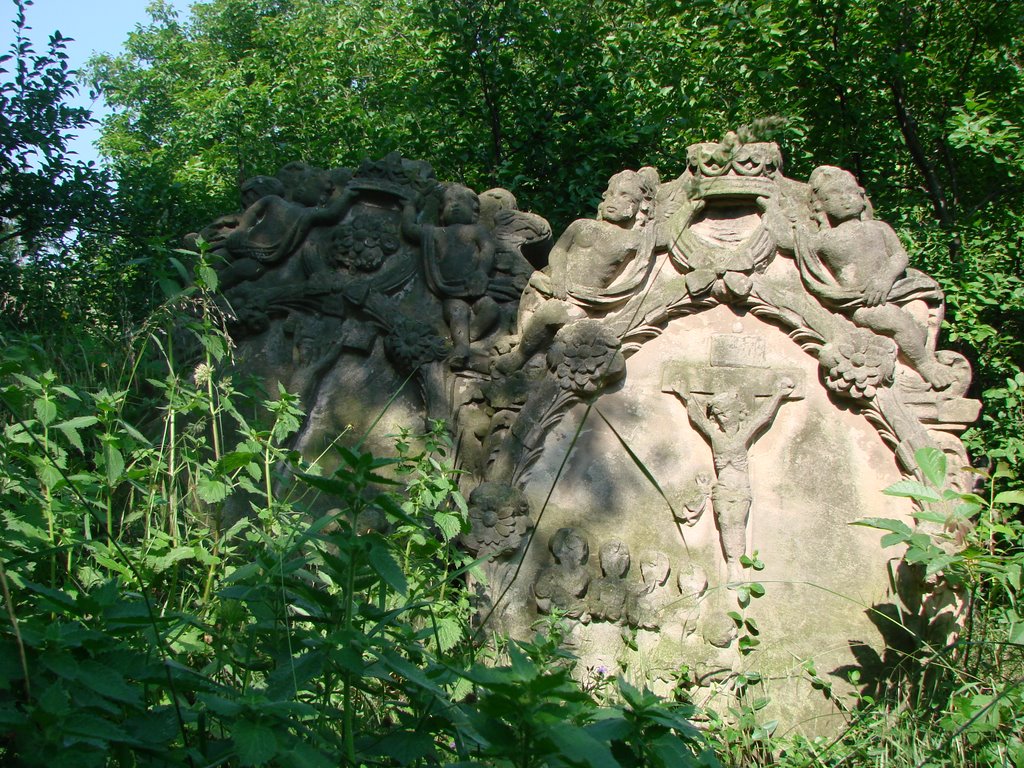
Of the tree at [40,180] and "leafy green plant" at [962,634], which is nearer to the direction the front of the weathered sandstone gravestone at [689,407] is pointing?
the leafy green plant

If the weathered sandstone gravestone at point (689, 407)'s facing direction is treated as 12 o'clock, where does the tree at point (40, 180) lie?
The tree is roughly at 4 o'clock from the weathered sandstone gravestone.

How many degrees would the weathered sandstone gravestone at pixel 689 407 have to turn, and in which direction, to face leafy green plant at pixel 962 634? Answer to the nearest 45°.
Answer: approximately 45° to its left

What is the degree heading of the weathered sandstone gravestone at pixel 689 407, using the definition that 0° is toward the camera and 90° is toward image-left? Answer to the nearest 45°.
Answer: approximately 0°
